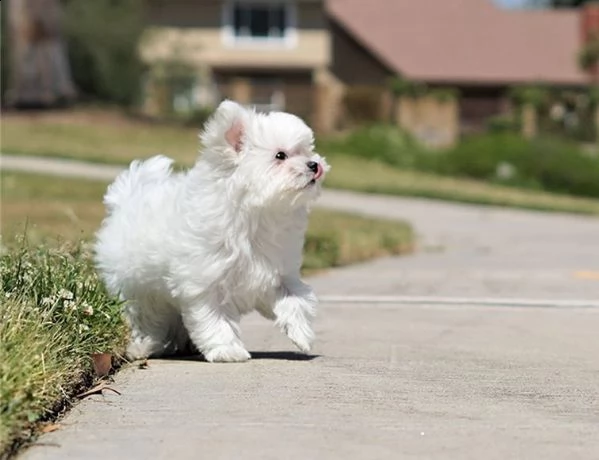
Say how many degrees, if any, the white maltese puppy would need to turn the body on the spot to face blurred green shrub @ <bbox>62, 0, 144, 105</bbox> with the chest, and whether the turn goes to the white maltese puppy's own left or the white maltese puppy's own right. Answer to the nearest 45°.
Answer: approximately 135° to the white maltese puppy's own left

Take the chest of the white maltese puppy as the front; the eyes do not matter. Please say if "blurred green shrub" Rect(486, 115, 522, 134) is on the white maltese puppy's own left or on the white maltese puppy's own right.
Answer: on the white maltese puppy's own left

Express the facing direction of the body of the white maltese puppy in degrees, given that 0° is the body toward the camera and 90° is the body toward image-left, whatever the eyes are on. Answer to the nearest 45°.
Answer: approximately 315°

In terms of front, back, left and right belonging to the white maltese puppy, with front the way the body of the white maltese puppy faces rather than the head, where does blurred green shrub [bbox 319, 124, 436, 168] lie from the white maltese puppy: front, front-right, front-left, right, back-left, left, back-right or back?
back-left

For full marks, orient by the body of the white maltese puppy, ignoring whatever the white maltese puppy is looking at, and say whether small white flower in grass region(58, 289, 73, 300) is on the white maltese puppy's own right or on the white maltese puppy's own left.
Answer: on the white maltese puppy's own right
